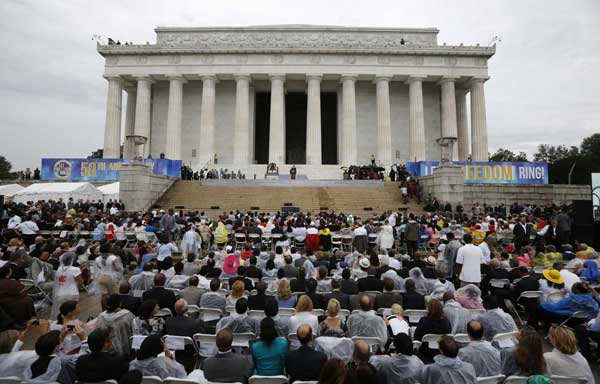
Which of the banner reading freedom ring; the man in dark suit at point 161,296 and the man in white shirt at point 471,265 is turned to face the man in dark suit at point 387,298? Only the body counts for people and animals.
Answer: the banner reading freedom ring

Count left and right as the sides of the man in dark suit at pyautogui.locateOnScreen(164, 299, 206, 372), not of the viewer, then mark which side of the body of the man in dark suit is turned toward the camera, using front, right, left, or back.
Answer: back

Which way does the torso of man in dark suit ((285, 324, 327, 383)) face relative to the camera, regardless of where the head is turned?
away from the camera

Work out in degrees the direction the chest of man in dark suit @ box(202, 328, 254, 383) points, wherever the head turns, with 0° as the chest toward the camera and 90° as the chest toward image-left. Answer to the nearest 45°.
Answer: approximately 180°

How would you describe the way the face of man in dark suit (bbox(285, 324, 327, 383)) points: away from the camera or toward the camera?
away from the camera

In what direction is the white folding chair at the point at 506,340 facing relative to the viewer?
away from the camera

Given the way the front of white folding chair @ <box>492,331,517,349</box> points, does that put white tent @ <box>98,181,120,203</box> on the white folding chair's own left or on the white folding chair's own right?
on the white folding chair's own left

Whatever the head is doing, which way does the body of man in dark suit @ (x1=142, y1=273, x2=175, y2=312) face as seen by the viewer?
away from the camera

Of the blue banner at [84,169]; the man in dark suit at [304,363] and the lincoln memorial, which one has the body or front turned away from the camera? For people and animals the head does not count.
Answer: the man in dark suit

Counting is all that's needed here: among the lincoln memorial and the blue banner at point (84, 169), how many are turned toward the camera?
2
